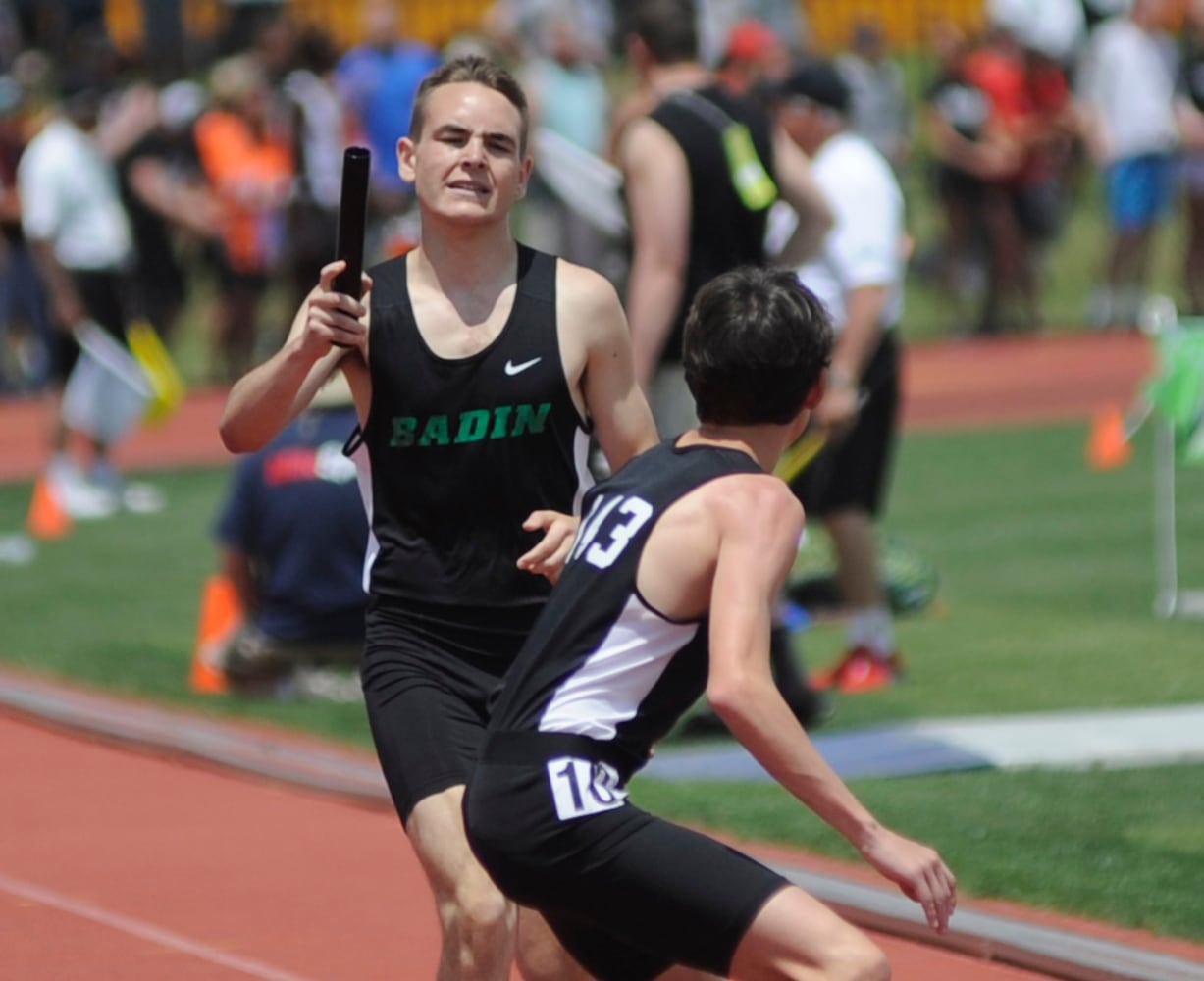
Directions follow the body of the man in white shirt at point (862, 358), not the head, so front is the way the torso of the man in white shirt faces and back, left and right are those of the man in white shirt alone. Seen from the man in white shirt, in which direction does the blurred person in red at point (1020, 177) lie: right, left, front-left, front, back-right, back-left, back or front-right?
right

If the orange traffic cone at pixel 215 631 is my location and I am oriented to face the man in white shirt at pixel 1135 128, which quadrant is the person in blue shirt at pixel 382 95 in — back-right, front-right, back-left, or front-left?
front-left

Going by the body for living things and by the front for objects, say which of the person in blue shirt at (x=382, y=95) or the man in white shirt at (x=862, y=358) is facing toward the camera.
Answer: the person in blue shirt

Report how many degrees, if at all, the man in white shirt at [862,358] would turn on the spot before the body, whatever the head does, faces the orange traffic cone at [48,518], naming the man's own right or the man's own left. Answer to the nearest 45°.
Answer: approximately 45° to the man's own right

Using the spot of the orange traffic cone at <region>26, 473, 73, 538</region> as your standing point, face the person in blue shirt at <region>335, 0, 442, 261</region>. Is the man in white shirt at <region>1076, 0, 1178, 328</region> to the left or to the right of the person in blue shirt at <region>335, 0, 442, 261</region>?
right

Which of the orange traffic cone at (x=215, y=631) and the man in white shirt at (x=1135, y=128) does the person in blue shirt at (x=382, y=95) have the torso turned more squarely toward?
the orange traffic cone

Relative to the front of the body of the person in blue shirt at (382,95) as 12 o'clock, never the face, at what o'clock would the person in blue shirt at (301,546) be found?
the person in blue shirt at (301,546) is roughly at 12 o'clock from the person in blue shirt at (382,95).

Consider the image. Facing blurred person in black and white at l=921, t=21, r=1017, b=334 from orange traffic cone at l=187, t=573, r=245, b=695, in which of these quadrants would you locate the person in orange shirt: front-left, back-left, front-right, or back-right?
front-left

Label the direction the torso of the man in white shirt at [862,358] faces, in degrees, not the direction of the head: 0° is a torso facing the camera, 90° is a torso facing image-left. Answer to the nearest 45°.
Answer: approximately 90°

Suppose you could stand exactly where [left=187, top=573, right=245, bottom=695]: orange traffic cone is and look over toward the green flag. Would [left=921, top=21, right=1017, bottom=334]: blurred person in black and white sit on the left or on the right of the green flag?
left

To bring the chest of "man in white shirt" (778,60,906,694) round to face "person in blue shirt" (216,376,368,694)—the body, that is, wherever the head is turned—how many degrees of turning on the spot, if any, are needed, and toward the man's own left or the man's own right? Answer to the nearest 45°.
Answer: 0° — they already face them

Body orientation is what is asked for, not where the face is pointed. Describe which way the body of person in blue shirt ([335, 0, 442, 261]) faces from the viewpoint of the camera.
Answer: toward the camera

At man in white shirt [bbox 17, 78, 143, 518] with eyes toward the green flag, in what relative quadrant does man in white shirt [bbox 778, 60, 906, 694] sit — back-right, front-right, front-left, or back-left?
front-right

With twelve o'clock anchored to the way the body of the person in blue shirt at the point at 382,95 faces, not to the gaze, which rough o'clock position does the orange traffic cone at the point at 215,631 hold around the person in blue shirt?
The orange traffic cone is roughly at 12 o'clock from the person in blue shirt.

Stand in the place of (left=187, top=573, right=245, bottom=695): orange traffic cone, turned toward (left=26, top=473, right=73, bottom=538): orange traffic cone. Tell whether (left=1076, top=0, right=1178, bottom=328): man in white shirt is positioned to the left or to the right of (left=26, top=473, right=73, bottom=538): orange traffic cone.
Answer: right

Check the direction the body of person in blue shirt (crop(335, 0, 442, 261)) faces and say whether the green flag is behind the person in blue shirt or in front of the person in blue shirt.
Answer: in front
